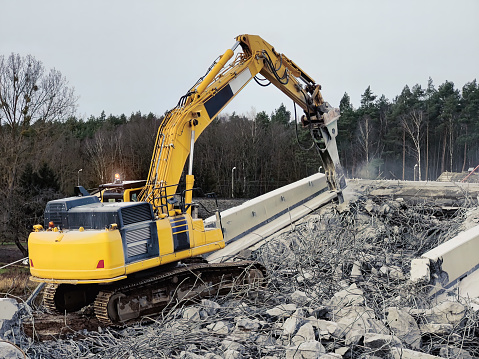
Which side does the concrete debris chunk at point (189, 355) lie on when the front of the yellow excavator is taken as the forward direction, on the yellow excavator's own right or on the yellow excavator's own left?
on the yellow excavator's own right

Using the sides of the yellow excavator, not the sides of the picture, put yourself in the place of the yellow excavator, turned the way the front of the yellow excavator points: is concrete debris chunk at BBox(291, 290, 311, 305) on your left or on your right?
on your right

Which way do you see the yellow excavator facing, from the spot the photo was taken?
facing away from the viewer and to the right of the viewer

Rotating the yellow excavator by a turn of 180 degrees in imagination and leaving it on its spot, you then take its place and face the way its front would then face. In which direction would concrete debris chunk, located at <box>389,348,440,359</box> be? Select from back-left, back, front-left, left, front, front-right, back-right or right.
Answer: left

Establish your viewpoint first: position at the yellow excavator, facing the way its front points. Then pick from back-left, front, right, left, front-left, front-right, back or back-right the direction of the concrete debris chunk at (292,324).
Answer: right

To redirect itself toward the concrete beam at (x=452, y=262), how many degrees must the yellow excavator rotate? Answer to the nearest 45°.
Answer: approximately 45° to its right

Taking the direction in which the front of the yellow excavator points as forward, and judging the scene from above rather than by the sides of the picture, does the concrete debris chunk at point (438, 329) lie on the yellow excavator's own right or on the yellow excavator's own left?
on the yellow excavator's own right

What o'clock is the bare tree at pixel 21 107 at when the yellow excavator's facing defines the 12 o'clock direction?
The bare tree is roughly at 10 o'clock from the yellow excavator.

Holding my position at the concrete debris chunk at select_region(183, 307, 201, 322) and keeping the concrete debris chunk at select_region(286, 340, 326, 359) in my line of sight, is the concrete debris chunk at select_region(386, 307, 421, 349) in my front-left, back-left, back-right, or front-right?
front-left

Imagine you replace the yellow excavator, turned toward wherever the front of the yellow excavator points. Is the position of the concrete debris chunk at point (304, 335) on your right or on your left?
on your right

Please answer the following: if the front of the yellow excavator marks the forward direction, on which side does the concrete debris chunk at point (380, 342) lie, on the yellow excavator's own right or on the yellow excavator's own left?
on the yellow excavator's own right

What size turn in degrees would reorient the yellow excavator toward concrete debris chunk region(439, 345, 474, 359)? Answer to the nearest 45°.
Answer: approximately 90° to its right

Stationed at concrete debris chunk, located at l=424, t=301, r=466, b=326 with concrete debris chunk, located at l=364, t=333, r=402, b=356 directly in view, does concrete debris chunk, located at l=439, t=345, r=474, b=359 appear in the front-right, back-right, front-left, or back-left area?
front-left
